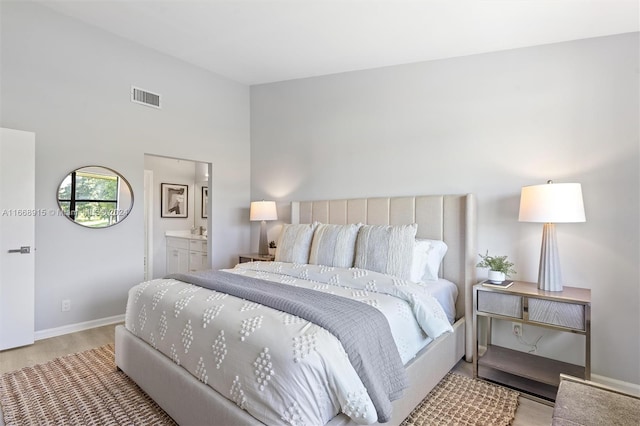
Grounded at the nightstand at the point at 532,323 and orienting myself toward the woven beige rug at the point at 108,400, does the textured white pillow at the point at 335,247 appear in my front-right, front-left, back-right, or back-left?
front-right

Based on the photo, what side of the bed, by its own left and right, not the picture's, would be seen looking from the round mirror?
right

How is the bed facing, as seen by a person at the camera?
facing the viewer and to the left of the viewer

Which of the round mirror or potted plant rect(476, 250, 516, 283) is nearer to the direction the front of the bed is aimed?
the round mirror

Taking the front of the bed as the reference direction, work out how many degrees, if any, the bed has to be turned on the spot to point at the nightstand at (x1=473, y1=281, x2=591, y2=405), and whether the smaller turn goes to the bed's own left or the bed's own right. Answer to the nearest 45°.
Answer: approximately 135° to the bed's own left

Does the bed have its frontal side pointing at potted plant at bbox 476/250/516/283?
no

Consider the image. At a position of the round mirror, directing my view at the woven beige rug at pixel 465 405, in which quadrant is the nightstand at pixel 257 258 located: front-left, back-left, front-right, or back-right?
front-left

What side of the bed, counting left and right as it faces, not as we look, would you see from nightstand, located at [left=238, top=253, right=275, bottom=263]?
right

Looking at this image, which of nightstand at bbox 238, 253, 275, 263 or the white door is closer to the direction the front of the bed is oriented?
the white door

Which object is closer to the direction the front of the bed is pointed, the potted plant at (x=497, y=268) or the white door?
the white door

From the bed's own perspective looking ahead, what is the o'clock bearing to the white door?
The white door is roughly at 2 o'clock from the bed.
